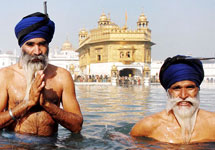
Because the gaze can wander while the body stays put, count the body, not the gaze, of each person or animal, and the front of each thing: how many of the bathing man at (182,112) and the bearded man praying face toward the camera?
2

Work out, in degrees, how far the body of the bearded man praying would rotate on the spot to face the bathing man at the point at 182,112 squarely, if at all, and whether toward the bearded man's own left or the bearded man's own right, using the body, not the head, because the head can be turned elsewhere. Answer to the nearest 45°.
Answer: approximately 90° to the bearded man's own left

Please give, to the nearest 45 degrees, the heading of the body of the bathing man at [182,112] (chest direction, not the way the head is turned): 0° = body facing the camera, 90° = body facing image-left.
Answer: approximately 0°

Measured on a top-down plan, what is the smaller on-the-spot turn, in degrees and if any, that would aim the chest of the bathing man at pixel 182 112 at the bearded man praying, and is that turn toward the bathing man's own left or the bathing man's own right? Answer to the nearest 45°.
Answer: approximately 90° to the bathing man's own right

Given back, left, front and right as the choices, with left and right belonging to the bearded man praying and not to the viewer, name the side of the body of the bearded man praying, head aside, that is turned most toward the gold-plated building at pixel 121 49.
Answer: back
